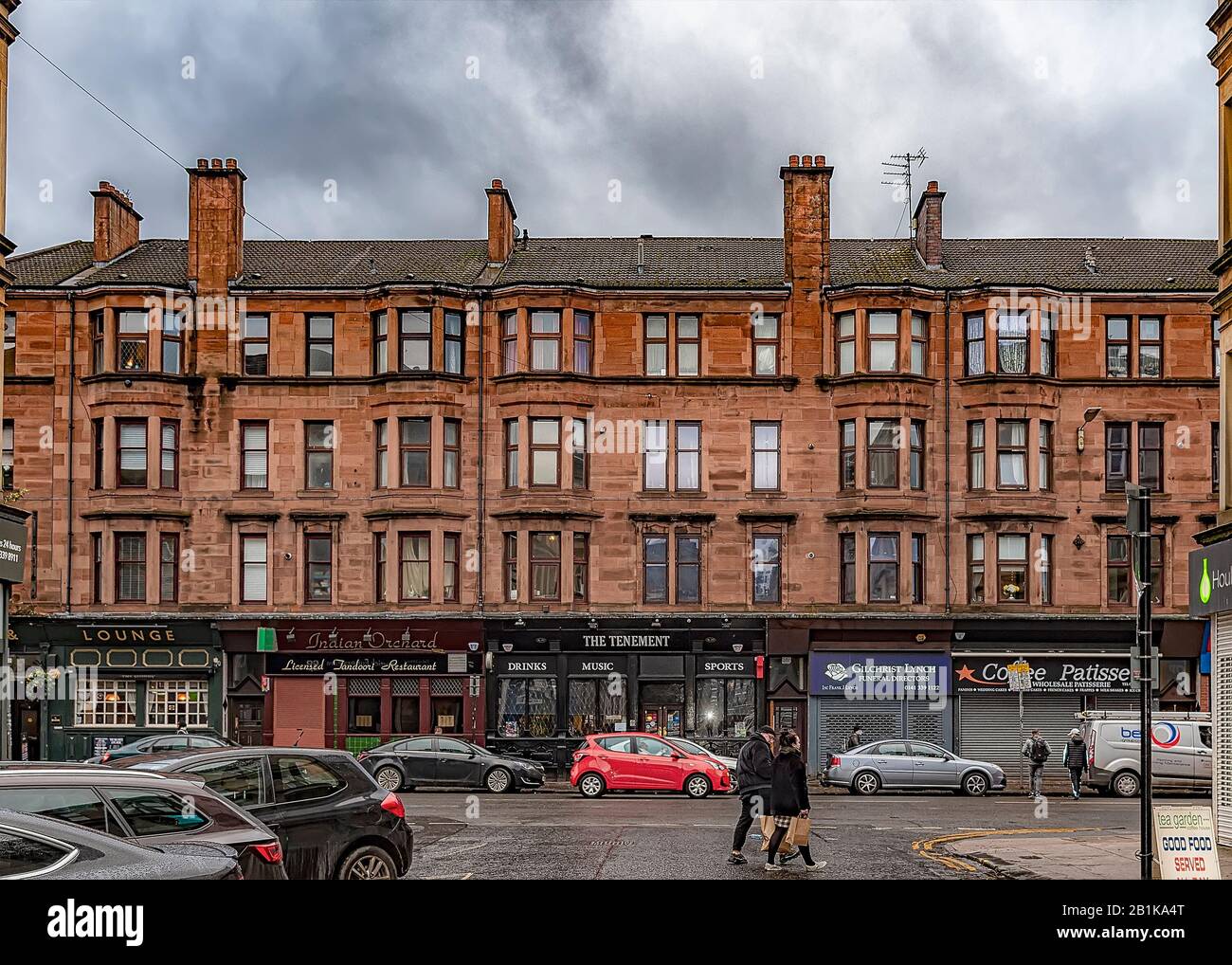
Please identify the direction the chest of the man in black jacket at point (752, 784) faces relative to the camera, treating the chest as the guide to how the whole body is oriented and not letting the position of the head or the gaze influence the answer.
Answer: to the viewer's right

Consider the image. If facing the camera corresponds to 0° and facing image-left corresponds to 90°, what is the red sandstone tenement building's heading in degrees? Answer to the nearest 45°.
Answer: approximately 0°

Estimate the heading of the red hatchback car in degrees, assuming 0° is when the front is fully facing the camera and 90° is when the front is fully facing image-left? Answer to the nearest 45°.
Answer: approximately 270°

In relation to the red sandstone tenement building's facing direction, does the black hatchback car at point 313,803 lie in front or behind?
in front

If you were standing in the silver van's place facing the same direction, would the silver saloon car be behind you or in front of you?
behind

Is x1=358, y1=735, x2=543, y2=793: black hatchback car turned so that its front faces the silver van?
yes

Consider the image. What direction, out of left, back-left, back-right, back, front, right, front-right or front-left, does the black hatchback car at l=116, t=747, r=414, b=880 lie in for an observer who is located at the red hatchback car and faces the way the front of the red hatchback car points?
right

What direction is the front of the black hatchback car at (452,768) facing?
to the viewer's right

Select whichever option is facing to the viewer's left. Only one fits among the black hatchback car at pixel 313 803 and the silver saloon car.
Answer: the black hatchback car

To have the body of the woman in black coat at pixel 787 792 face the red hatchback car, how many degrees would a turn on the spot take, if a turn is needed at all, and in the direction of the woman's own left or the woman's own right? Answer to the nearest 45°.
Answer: approximately 90° to the woman's own left

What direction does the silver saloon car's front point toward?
to the viewer's right

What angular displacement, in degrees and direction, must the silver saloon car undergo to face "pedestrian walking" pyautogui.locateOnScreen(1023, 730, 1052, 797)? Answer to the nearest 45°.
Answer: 0° — it already faces them
